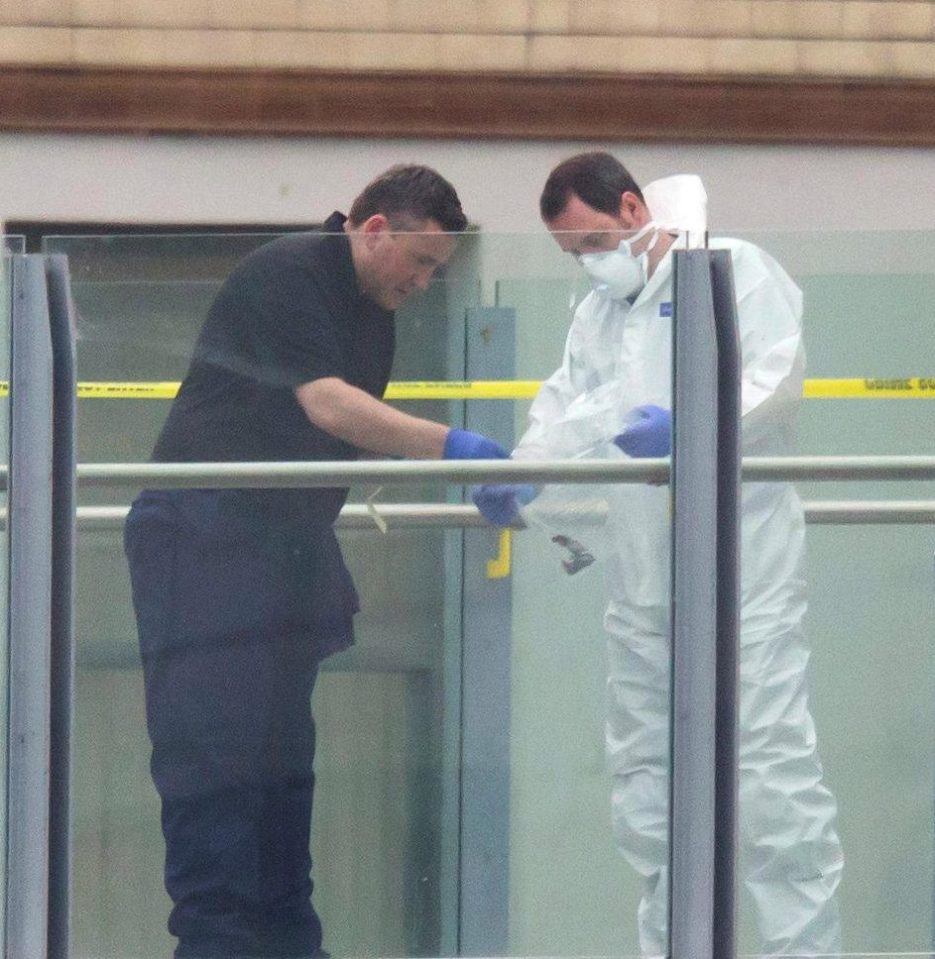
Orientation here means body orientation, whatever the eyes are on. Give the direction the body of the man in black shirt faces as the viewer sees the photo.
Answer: to the viewer's right

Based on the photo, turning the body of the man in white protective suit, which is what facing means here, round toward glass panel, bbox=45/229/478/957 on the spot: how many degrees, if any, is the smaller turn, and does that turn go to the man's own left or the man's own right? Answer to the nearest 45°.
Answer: approximately 45° to the man's own right

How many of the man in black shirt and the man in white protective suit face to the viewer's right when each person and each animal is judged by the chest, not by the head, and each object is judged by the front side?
1

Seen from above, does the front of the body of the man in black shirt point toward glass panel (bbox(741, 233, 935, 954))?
yes

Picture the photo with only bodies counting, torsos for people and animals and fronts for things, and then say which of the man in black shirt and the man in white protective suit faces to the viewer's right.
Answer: the man in black shirt
